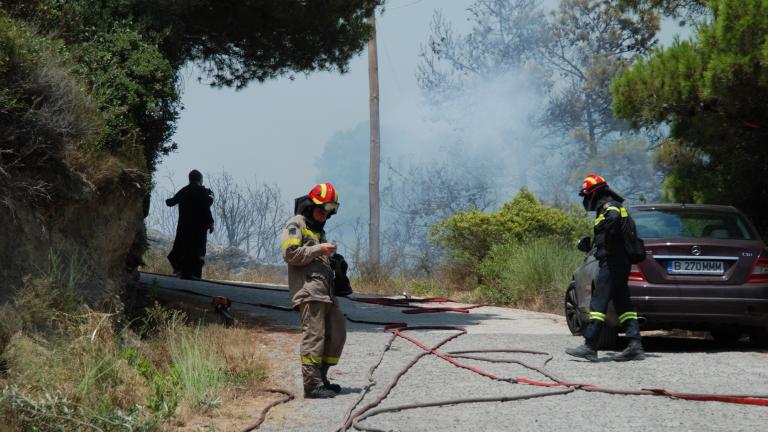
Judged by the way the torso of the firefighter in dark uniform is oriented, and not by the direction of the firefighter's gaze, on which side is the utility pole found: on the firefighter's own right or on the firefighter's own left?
on the firefighter's own right

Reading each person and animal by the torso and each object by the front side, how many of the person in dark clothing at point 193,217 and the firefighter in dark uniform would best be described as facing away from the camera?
1

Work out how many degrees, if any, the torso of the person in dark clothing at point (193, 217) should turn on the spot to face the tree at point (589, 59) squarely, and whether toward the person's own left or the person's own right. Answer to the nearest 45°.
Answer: approximately 45° to the person's own right

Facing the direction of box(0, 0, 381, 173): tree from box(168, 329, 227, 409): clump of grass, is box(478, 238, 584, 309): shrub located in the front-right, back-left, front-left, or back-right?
front-right

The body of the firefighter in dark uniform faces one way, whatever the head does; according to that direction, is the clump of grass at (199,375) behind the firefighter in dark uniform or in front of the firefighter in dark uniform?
in front

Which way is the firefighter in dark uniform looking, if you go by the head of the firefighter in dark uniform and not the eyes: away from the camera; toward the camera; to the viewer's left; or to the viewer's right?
to the viewer's left

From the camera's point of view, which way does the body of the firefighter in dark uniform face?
to the viewer's left

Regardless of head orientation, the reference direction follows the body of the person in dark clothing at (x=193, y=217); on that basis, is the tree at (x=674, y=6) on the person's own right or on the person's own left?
on the person's own right

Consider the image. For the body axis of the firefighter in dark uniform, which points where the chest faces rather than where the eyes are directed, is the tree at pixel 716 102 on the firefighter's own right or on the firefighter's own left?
on the firefighter's own right

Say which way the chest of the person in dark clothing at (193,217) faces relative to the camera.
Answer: away from the camera

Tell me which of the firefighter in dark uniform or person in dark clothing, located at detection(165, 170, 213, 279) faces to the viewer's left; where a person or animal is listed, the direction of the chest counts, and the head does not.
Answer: the firefighter in dark uniform

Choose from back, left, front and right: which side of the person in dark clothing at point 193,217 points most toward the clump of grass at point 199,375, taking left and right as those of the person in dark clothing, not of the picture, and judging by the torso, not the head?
back

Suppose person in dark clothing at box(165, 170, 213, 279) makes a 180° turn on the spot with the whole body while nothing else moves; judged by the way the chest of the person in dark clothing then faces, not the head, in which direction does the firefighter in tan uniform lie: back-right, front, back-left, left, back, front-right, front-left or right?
front

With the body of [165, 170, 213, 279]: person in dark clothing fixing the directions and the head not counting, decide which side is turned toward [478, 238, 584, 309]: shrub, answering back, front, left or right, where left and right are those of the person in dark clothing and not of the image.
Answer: right

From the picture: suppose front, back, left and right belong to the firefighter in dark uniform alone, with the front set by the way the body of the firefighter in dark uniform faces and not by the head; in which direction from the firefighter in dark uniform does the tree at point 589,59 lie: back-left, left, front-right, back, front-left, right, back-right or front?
right
